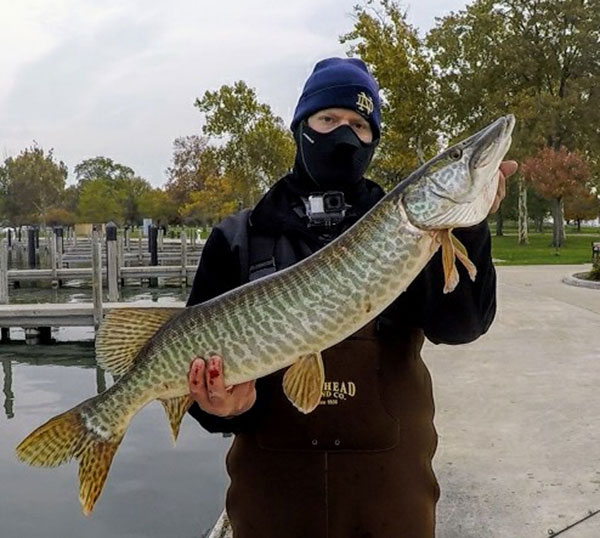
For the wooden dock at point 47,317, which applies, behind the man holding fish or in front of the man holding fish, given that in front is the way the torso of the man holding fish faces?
behind

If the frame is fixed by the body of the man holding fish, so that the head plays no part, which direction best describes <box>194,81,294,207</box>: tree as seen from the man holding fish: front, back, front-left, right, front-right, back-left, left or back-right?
back

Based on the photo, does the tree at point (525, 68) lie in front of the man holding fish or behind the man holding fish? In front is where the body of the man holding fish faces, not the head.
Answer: behind

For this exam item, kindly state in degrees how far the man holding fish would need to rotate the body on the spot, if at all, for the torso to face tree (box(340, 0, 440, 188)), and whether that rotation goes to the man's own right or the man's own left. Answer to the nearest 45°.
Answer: approximately 180°

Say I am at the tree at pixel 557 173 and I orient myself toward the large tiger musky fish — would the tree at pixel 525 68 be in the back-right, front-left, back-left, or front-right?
back-right

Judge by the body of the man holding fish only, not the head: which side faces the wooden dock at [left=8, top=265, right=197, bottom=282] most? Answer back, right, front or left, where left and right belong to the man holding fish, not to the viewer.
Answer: back

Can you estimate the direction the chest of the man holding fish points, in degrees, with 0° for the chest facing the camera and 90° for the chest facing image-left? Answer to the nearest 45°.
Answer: approximately 0°

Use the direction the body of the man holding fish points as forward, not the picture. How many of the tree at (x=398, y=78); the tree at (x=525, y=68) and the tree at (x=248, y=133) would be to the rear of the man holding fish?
3

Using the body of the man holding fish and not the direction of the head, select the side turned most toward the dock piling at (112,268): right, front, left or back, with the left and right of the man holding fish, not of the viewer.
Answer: back
